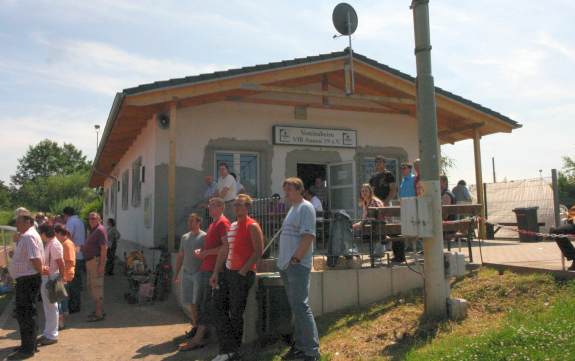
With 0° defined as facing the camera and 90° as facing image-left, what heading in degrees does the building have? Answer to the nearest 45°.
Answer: approximately 315°

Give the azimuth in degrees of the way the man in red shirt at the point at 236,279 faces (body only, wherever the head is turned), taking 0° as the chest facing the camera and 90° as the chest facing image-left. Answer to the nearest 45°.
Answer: approximately 45°

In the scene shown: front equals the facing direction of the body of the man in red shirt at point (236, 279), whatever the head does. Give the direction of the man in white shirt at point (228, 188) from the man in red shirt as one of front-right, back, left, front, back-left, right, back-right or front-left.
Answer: back-right

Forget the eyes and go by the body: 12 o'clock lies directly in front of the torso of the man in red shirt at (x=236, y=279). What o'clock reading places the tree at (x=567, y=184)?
The tree is roughly at 6 o'clock from the man in red shirt.
